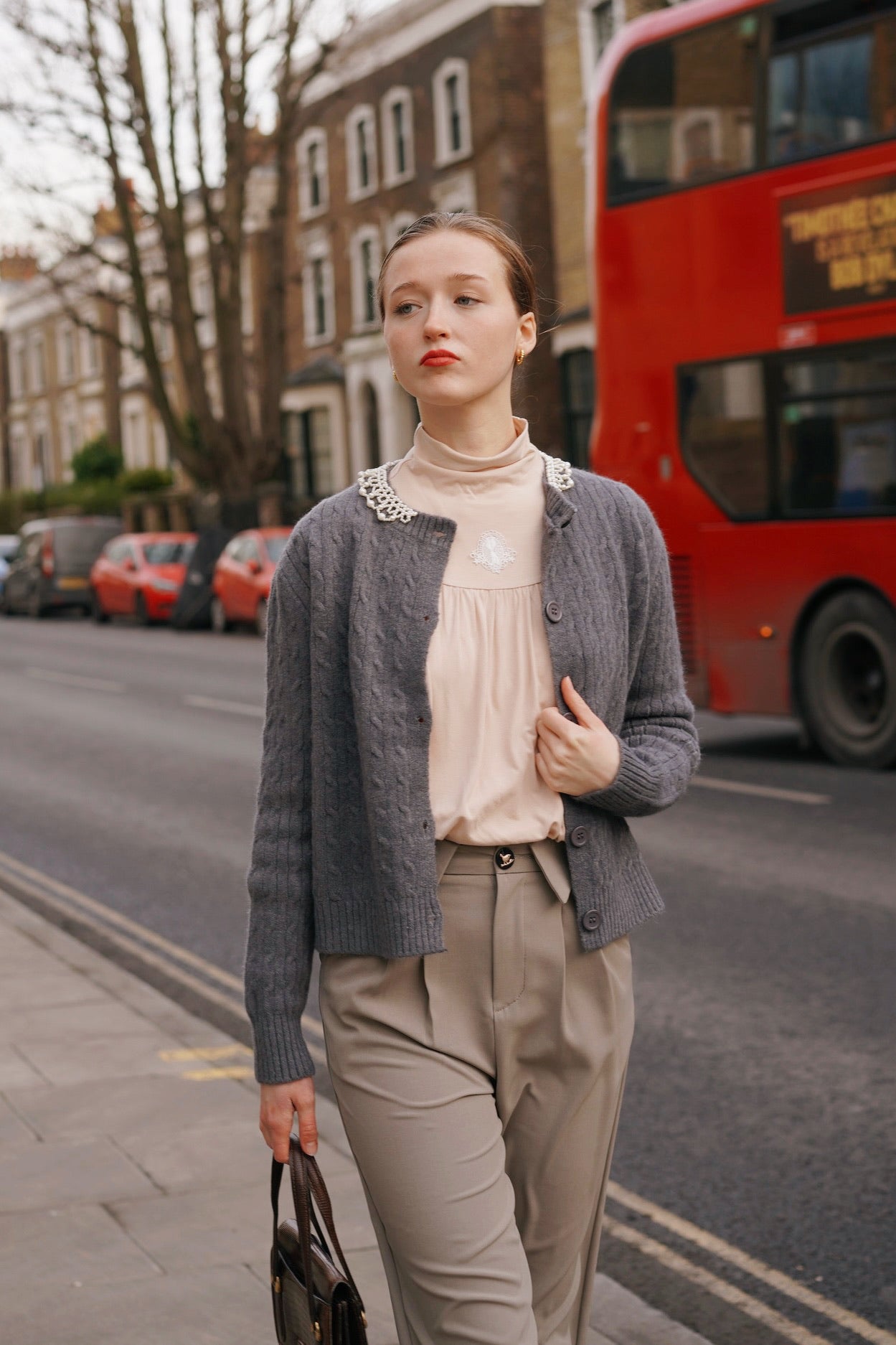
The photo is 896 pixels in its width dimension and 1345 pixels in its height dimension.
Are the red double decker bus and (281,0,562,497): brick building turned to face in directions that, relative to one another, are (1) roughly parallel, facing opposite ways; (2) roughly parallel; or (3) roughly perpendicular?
roughly perpendicular

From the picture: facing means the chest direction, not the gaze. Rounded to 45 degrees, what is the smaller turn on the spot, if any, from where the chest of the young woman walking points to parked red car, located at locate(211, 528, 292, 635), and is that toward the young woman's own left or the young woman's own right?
approximately 180°

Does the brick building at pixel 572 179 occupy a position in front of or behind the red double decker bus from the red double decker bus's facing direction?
behind

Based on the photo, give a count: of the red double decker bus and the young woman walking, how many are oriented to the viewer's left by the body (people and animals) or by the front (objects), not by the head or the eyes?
0

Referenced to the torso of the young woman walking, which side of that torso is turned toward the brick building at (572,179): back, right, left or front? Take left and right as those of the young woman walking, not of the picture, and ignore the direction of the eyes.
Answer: back

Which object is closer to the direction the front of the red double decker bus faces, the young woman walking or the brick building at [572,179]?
the young woman walking

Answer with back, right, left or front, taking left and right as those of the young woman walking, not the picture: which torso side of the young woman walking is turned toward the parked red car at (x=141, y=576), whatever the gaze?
back

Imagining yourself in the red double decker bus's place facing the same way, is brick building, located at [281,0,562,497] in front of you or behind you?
behind

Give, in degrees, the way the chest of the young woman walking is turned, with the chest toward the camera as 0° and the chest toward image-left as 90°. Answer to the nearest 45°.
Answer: approximately 0°
